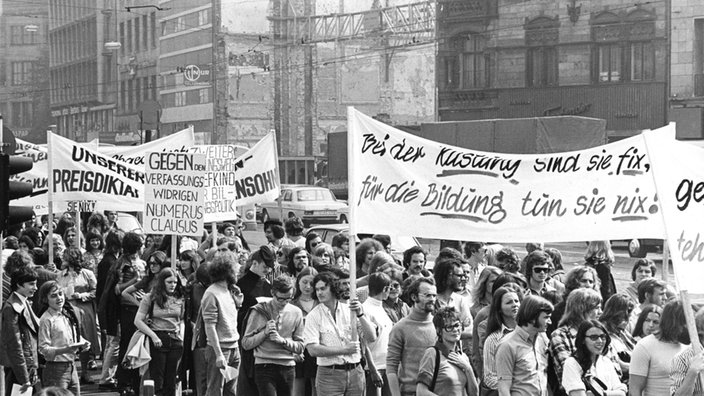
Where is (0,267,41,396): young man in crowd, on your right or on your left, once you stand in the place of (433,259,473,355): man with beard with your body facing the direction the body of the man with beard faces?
on your right

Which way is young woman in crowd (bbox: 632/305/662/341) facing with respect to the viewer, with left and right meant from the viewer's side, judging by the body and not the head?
facing the viewer and to the right of the viewer
